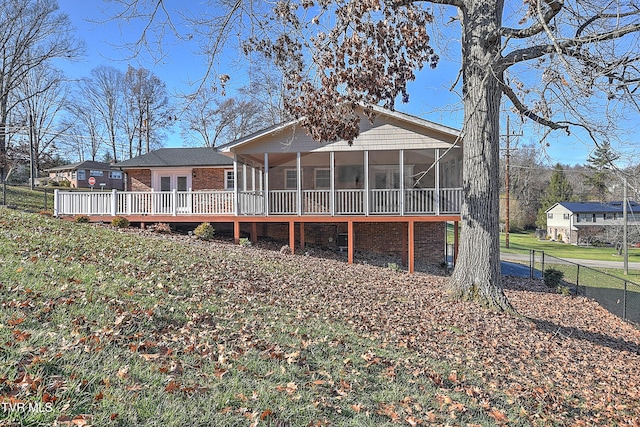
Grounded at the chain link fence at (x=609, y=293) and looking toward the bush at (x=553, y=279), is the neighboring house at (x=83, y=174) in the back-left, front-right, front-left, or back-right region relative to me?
front-left

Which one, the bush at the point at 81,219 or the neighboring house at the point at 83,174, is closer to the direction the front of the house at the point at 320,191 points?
the neighboring house

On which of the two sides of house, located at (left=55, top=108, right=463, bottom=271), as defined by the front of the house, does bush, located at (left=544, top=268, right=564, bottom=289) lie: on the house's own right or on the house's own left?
on the house's own right

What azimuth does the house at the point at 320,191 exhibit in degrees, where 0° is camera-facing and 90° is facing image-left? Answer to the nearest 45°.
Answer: approximately 180°

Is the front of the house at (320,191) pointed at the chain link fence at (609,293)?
no

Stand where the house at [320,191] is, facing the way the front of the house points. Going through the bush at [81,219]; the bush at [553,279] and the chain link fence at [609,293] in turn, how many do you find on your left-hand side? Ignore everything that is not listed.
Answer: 1
